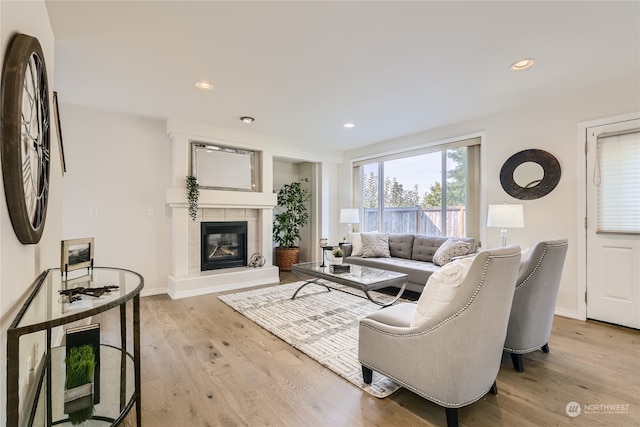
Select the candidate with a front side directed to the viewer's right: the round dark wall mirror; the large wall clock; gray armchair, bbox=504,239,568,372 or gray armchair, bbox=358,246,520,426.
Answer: the large wall clock

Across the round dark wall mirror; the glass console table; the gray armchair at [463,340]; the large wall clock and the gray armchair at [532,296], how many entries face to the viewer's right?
2

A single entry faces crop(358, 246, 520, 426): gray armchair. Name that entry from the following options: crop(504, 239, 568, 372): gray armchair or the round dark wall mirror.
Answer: the round dark wall mirror

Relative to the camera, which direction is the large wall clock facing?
to the viewer's right

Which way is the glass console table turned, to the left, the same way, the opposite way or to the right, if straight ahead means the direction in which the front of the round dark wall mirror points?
the opposite way

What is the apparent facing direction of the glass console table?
to the viewer's right

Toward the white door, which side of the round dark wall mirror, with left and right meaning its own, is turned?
left

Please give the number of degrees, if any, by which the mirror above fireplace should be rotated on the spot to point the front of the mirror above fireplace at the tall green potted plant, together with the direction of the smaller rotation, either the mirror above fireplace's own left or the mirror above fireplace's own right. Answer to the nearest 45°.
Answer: approximately 90° to the mirror above fireplace's own left

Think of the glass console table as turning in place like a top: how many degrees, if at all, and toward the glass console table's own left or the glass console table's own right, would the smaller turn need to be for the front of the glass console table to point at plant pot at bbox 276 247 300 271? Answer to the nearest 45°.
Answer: approximately 45° to the glass console table's own left

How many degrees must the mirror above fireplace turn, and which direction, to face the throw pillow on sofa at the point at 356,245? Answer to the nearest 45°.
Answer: approximately 45° to its left
